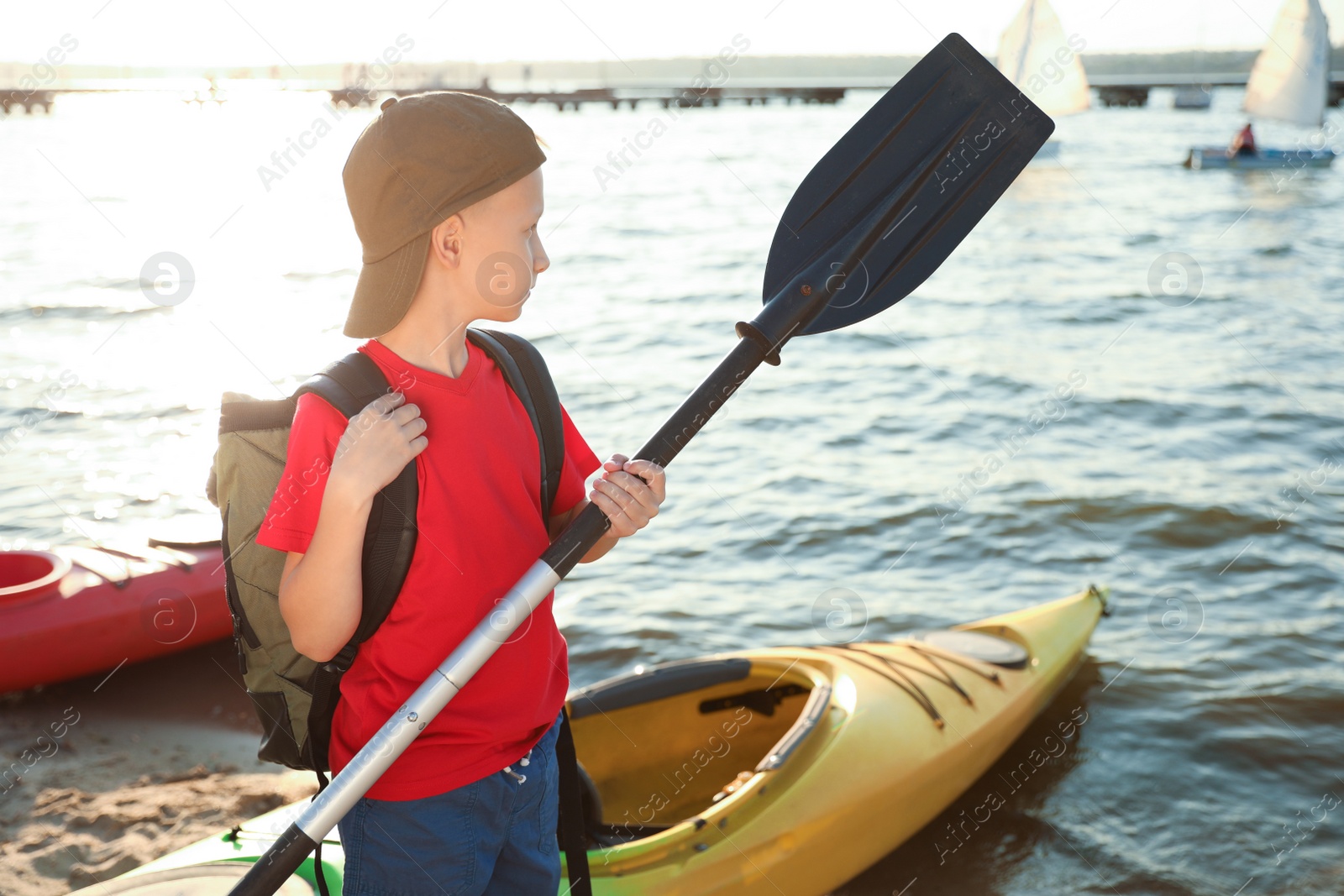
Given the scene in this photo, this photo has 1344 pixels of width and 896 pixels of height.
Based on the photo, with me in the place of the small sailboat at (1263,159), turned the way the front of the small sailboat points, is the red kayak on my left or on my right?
on my right

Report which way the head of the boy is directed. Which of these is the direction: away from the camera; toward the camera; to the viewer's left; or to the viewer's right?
to the viewer's right

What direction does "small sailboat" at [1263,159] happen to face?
to the viewer's right

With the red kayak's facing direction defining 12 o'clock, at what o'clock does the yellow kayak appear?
The yellow kayak is roughly at 3 o'clock from the red kayak.

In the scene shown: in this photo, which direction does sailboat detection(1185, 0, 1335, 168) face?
to the viewer's right

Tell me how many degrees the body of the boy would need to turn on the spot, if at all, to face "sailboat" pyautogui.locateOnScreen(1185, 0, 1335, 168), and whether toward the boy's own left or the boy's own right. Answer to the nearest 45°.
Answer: approximately 90° to the boy's own left

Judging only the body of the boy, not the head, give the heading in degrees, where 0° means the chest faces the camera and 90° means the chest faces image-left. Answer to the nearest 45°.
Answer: approximately 315°
